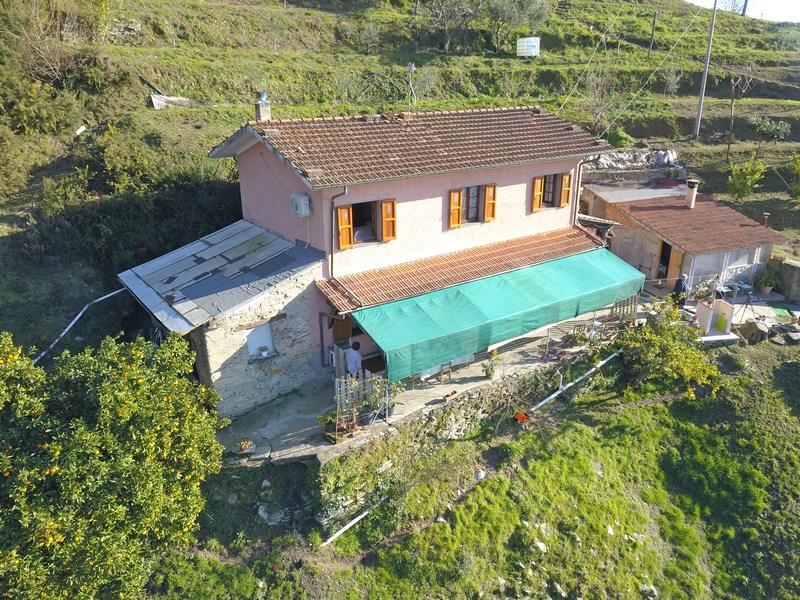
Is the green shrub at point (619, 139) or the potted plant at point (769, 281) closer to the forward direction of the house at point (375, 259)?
the potted plant

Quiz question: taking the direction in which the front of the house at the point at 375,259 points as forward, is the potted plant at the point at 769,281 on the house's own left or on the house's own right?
on the house's own left

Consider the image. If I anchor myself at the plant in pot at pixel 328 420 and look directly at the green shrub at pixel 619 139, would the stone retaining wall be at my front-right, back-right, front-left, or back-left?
front-right

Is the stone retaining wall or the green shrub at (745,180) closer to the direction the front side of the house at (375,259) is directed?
the stone retaining wall

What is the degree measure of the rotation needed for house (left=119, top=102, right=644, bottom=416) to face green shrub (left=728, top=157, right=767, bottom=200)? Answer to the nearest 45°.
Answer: approximately 90° to its left

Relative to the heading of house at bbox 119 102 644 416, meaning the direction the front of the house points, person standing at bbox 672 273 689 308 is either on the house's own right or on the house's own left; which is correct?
on the house's own left

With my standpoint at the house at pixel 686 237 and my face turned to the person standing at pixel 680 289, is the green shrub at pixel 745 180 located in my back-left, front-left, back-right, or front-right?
back-left

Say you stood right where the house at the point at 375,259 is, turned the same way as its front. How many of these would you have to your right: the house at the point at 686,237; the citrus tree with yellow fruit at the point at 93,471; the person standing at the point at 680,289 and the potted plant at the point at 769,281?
1

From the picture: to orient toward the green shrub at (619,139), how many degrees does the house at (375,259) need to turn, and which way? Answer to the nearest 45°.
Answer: approximately 90° to its left

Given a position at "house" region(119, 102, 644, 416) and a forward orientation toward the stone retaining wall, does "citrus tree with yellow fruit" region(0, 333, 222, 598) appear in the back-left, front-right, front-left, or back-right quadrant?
front-right
